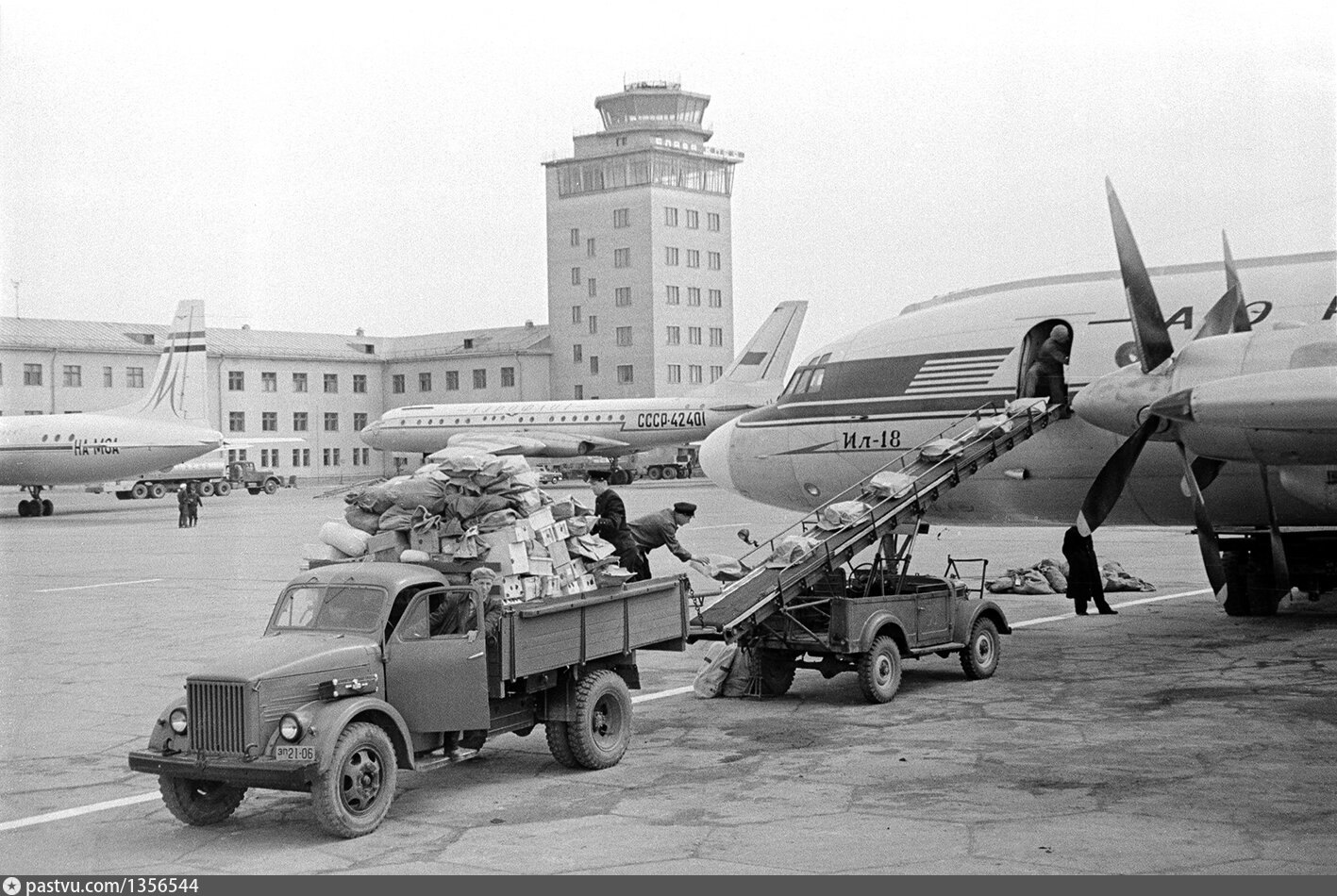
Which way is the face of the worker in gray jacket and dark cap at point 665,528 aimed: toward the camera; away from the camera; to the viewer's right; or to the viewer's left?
to the viewer's right

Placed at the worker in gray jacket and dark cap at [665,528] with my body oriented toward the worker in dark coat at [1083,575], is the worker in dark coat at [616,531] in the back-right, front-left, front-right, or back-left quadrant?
back-left

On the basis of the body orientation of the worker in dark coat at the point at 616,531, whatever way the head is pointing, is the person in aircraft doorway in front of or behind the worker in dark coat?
behind
